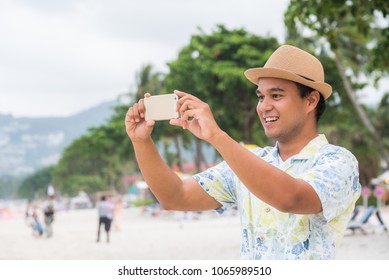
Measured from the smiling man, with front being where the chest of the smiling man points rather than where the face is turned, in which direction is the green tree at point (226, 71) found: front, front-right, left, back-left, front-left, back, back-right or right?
back-right

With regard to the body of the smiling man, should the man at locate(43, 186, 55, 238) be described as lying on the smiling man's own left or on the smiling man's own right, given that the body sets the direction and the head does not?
on the smiling man's own right

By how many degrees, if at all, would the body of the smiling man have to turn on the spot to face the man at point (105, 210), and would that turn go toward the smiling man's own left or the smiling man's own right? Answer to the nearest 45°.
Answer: approximately 135° to the smiling man's own right

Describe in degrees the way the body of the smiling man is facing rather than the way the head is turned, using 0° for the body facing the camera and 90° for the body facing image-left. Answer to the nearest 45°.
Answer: approximately 45°
